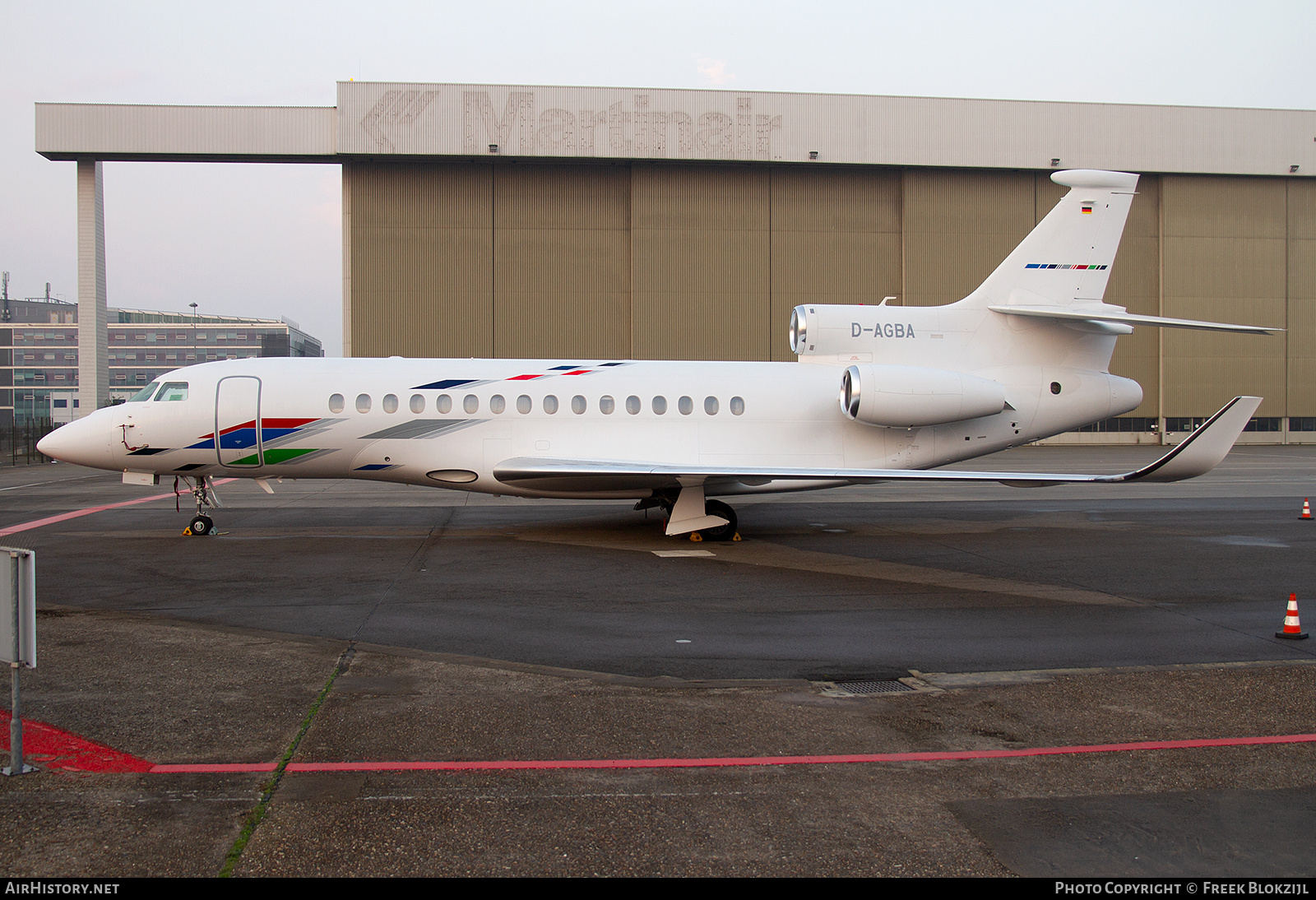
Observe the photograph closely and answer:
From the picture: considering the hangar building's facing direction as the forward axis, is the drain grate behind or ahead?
ahead

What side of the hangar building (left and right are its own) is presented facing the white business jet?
front

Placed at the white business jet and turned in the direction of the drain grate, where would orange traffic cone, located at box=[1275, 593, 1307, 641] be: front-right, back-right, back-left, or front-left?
front-left

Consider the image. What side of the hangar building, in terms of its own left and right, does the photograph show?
front

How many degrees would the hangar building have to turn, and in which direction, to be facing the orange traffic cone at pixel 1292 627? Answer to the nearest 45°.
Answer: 0° — it already faces it

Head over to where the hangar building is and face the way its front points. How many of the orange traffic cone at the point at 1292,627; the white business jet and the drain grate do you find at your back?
0

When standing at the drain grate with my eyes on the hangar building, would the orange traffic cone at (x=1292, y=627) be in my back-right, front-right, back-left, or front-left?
front-right

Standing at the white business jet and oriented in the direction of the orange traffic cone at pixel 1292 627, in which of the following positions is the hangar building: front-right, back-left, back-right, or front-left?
back-left
